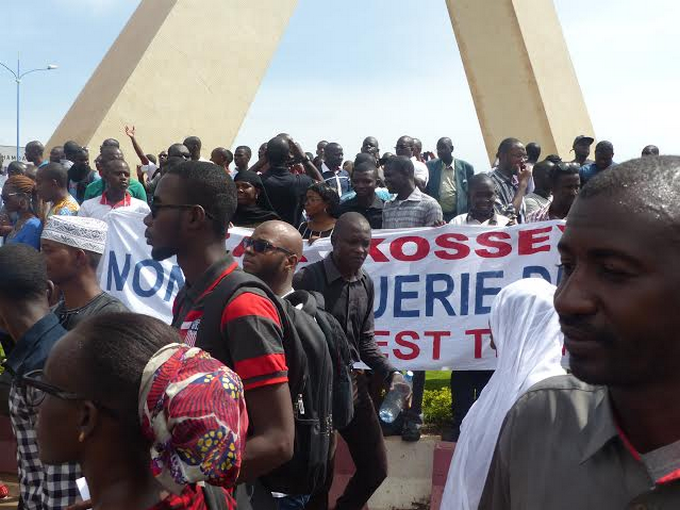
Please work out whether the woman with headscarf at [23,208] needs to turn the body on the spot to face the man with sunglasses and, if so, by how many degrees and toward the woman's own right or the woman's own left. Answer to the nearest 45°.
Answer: approximately 90° to the woman's own left

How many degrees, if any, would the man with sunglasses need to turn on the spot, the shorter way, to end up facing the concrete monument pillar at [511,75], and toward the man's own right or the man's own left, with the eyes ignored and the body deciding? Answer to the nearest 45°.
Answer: approximately 135° to the man's own right

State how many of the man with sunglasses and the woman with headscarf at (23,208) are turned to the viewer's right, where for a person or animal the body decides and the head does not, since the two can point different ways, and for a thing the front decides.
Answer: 0

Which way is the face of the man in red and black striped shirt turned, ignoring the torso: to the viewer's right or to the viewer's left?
to the viewer's left

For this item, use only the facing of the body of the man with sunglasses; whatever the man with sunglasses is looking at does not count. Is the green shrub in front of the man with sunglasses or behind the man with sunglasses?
behind

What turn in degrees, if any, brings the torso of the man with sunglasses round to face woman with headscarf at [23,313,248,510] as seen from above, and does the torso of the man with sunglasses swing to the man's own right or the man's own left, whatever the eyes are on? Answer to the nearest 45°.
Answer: approximately 45° to the man's own left

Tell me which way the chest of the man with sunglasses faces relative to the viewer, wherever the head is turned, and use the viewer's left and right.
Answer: facing the viewer and to the left of the viewer

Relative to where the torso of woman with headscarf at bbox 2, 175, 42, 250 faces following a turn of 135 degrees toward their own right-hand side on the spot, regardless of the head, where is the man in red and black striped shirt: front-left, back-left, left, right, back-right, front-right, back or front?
back-right

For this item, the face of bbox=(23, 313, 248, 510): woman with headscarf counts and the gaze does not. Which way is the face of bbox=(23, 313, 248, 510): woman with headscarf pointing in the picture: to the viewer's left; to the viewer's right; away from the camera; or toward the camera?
to the viewer's left

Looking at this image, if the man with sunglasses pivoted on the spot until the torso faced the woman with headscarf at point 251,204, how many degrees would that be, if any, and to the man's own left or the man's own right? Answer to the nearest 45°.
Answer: approximately 135° to the man's own right
